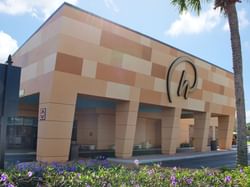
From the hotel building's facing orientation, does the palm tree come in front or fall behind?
in front
